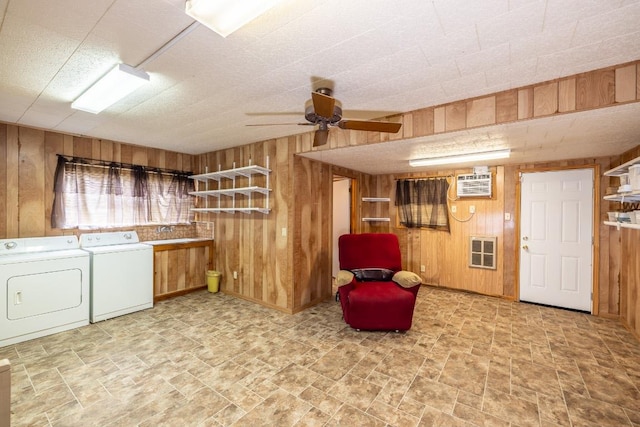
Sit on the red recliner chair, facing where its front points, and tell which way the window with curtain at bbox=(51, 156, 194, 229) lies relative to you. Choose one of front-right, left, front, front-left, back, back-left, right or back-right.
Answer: right

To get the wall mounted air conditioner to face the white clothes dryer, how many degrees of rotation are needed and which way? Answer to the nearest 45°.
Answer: approximately 45° to its right

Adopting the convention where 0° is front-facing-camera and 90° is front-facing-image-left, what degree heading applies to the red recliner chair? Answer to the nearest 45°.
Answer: approximately 0°

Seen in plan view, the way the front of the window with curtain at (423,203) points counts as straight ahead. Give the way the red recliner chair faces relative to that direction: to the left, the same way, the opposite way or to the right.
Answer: the same way

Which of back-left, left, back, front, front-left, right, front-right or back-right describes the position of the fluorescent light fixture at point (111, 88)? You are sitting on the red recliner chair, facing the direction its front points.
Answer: front-right

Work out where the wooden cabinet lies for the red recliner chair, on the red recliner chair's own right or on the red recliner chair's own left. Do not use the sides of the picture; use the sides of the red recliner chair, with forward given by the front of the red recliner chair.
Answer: on the red recliner chair's own right

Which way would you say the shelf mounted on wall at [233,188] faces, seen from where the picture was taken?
facing the viewer and to the left of the viewer

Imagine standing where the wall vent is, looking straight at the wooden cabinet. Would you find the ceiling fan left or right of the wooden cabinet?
left

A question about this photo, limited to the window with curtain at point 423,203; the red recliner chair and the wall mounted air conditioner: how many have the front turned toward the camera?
3

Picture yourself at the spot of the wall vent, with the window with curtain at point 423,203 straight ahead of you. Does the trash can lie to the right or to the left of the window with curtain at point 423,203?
left

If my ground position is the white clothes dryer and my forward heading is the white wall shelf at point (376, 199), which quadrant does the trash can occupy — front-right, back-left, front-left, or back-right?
front-left

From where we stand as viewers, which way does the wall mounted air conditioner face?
facing the viewer

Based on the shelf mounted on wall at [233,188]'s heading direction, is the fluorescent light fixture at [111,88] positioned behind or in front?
in front

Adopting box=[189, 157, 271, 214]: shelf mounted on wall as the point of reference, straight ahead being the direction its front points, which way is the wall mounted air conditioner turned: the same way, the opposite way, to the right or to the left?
the same way

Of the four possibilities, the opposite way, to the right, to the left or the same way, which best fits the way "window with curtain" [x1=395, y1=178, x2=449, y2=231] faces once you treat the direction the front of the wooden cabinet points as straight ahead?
to the right

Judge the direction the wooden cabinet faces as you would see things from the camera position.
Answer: facing the viewer and to the right of the viewer

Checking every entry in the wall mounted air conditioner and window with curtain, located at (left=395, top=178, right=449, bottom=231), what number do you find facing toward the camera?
2

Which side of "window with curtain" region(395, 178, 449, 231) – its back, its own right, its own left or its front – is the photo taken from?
front

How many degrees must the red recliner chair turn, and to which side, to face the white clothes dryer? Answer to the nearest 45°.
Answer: approximately 90° to its right
